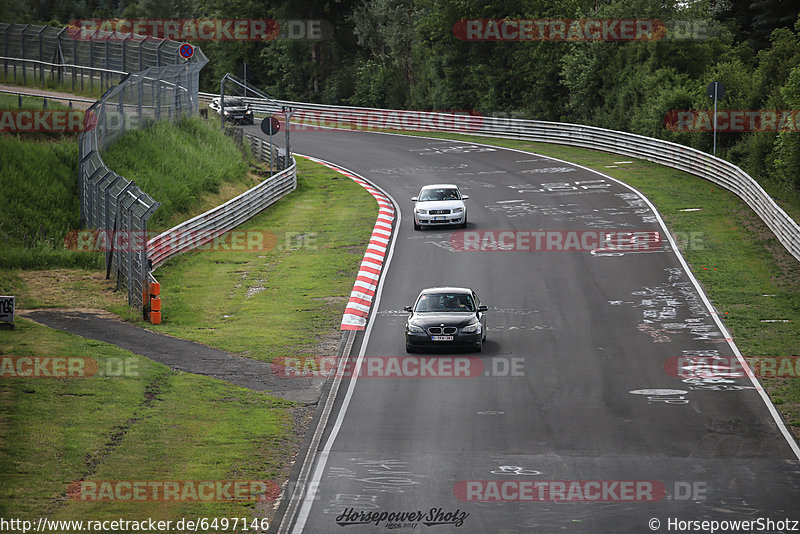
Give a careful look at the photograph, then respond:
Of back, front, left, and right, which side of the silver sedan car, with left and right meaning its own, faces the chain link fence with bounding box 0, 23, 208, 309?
right

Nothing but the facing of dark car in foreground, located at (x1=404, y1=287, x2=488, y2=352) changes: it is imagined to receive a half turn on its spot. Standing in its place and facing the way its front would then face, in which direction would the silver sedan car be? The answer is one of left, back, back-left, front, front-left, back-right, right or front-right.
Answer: front

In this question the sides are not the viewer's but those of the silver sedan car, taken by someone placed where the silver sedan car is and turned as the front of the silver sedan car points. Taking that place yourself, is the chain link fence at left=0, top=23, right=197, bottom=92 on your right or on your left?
on your right

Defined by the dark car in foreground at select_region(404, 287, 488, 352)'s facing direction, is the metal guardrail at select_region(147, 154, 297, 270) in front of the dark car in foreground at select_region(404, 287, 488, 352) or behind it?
behind

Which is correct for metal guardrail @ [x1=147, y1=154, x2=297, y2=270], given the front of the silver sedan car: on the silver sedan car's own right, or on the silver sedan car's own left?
on the silver sedan car's own right

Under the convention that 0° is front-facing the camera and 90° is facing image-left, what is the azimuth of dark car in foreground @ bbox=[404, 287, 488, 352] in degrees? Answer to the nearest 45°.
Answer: approximately 0°

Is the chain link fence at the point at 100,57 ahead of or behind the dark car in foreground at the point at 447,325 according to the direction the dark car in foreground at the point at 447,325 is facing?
behind

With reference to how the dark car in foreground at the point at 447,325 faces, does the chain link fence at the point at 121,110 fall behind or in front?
behind
